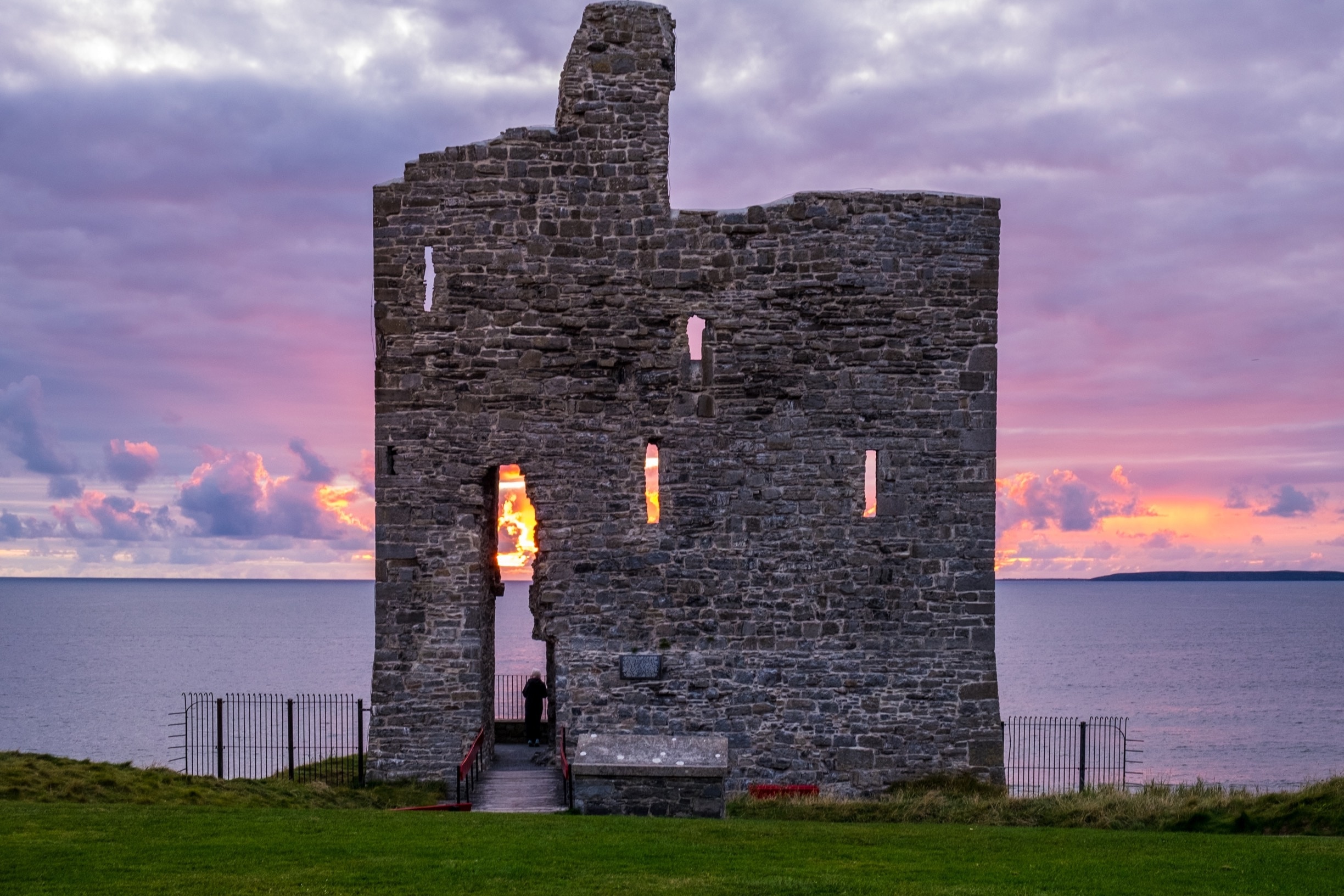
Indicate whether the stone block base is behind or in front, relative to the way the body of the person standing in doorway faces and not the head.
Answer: behind

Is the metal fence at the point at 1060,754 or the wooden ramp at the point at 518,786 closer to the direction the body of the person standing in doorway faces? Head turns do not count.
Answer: the metal fence

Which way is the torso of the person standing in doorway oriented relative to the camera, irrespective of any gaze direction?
away from the camera
